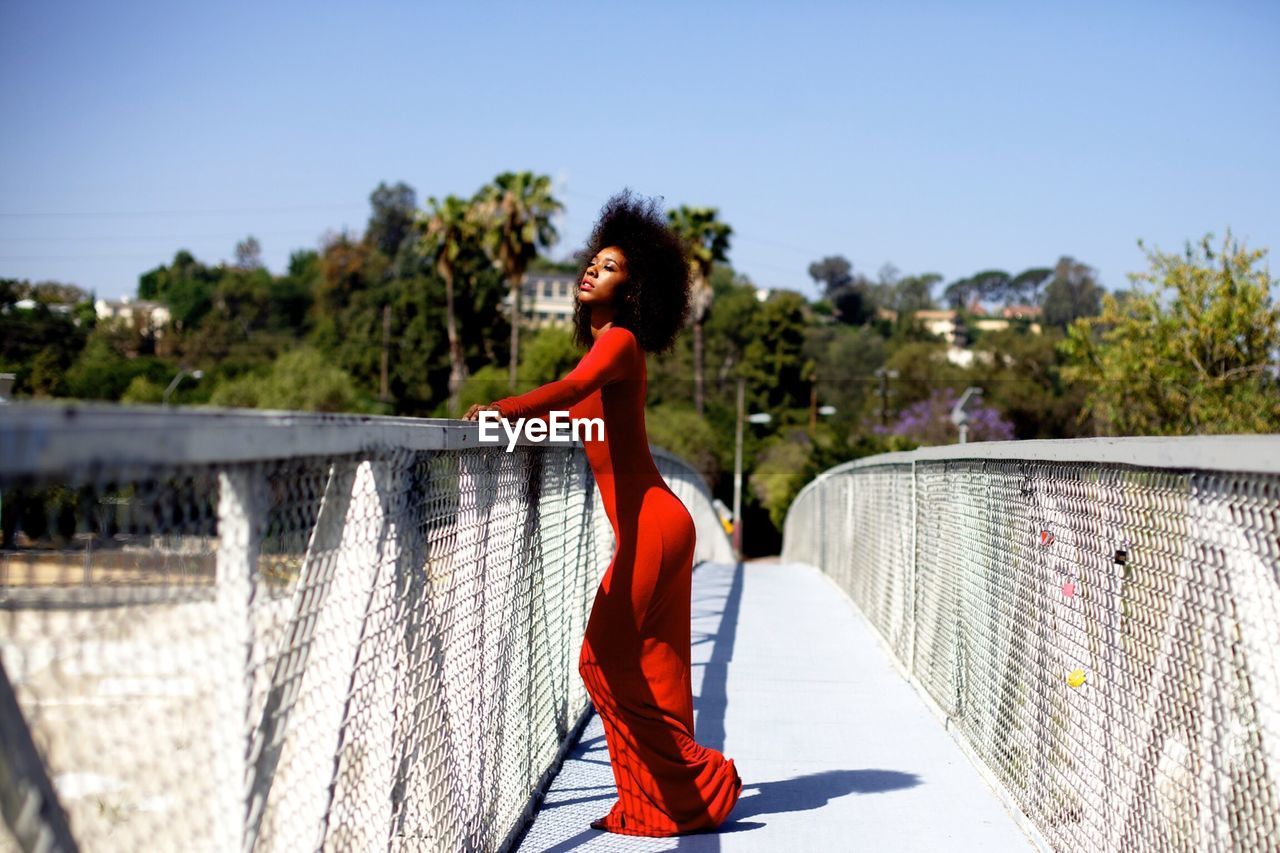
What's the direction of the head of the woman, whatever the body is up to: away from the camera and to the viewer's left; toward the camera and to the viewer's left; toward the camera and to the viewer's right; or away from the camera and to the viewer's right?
toward the camera and to the viewer's left

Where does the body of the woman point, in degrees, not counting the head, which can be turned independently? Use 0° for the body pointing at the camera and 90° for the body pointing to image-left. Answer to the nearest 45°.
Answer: approximately 90°

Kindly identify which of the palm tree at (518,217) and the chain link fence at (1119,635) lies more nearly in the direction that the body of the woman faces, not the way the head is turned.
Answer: the palm tree

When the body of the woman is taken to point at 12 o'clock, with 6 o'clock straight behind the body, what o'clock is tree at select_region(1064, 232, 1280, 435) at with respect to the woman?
The tree is roughly at 4 o'clock from the woman.

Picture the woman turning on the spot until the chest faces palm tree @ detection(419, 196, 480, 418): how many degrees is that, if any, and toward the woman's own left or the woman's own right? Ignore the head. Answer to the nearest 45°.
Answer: approximately 90° to the woman's own right

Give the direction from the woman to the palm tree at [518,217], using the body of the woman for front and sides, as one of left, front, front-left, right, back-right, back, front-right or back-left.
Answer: right

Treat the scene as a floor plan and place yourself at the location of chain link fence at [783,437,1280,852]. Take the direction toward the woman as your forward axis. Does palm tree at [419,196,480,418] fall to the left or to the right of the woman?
right
